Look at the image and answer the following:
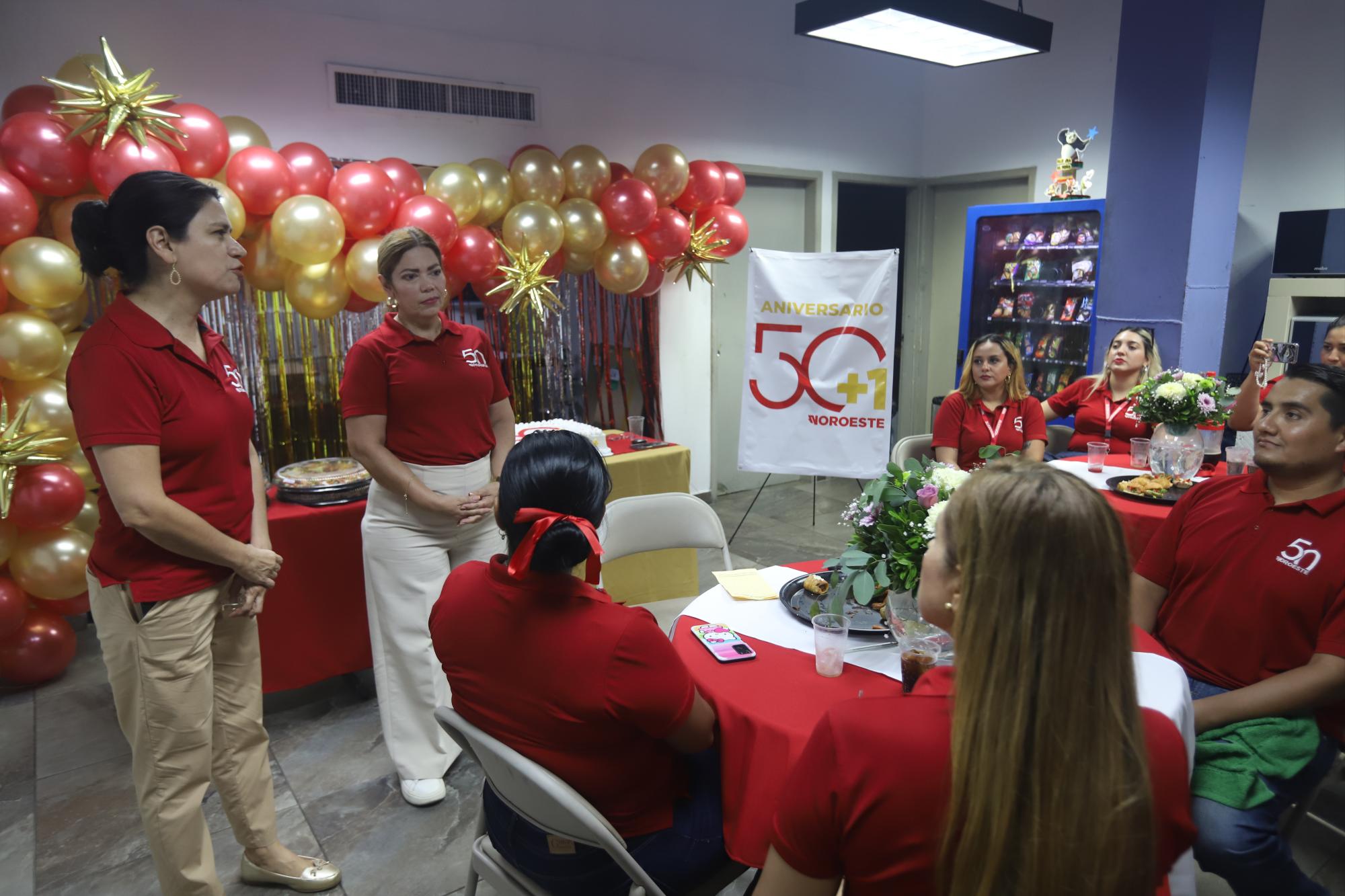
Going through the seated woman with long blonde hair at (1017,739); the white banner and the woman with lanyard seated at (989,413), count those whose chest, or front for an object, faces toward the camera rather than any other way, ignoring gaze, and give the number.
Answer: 2

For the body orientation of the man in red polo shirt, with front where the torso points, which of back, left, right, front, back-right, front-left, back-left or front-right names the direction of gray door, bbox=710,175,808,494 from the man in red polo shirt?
right

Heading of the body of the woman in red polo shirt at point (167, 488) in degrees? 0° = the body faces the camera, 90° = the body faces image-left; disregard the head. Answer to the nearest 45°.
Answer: approximately 315°

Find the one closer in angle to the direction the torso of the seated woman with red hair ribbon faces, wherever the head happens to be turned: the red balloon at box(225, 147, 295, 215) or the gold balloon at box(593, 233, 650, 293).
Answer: the gold balloon

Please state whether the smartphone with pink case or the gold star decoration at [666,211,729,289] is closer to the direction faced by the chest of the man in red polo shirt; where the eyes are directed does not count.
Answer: the smartphone with pink case

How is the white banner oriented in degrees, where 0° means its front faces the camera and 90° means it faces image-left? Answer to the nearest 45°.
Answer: approximately 0°

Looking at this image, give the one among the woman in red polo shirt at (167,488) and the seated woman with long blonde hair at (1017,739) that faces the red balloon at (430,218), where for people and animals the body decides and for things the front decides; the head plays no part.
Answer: the seated woman with long blonde hair

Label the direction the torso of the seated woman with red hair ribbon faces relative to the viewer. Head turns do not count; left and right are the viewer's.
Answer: facing away from the viewer and to the right of the viewer

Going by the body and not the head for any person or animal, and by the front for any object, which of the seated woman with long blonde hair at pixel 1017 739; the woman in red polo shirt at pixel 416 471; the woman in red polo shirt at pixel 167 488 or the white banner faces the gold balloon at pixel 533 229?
the seated woman with long blonde hair

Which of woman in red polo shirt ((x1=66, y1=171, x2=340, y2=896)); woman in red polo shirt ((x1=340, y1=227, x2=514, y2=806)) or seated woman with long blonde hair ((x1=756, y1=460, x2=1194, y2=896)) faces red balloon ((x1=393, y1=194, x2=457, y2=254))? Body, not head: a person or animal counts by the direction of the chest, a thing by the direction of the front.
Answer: the seated woman with long blonde hair

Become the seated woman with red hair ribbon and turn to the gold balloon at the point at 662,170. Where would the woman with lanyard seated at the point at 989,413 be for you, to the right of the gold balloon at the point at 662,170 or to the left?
right

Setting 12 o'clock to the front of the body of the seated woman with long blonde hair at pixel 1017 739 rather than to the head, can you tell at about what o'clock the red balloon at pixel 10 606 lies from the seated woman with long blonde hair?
The red balloon is roughly at 11 o'clock from the seated woman with long blonde hair.

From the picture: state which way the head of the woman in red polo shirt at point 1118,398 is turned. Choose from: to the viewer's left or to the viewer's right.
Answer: to the viewer's left

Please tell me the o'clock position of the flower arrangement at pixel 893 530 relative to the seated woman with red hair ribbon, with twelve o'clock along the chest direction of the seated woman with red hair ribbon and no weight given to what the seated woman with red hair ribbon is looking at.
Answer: The flower arrangement is roughly at 1 o'clock from the seated woman with red hair ribbon.

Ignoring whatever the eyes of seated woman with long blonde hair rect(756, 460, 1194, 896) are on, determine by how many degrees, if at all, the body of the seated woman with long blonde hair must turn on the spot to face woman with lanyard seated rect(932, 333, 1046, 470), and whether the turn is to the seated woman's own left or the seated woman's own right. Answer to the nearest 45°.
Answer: approximately 45° to the seated woman's own right
